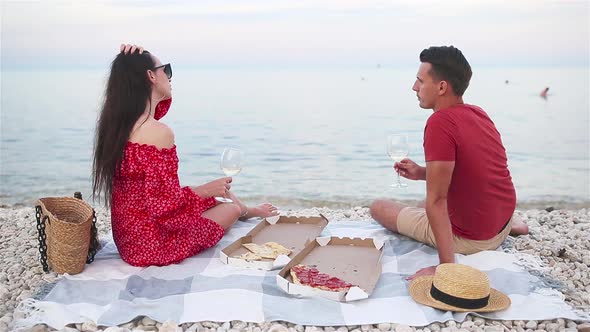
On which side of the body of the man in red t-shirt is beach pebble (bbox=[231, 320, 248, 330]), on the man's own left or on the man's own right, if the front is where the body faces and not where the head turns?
on the man's own left

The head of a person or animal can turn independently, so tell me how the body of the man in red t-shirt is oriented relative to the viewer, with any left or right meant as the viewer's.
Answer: facing away from the viewer and to the left of the viewer

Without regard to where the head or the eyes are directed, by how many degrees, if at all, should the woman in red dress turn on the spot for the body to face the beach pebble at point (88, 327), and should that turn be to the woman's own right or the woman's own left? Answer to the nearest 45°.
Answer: approximately 135° to the woman's own right

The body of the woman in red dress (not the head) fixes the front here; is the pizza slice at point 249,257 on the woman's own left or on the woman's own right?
on the woman's own right

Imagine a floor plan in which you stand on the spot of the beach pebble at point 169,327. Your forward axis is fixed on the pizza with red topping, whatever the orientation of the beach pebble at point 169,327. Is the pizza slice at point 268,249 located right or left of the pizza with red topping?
left

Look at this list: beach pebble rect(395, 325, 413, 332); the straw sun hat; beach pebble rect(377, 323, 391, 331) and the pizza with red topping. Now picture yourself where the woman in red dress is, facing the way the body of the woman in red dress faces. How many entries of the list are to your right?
4

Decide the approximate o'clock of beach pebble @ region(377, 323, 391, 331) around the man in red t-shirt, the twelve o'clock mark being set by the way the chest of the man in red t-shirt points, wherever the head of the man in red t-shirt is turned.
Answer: The beach pebble is roughly at 8 o'clock from the man in red t-shirt.

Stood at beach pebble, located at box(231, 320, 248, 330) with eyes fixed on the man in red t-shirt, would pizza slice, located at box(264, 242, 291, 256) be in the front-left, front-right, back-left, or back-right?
front-left

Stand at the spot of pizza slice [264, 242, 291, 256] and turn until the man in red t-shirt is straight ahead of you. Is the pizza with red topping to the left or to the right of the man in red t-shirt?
right

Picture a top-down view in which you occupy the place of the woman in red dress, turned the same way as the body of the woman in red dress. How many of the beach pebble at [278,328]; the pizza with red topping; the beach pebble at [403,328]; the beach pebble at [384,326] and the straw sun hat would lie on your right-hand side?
5

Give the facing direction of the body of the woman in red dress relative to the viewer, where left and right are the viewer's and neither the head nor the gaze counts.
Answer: facing away from the viewer and to the right of the viewer

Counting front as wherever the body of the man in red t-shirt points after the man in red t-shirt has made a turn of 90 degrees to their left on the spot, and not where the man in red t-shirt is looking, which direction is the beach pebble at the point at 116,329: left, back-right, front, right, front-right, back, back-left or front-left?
front

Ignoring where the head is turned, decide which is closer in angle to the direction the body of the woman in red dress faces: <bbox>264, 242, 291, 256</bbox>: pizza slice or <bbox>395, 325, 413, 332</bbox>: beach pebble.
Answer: the pizza slice

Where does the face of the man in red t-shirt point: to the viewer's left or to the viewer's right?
to the viewer's left

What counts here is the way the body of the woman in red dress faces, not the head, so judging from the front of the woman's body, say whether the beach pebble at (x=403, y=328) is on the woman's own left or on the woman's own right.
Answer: on the woman's own right

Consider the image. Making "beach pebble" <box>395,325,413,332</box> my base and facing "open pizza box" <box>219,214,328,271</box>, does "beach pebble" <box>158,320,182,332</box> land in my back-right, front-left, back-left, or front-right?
front-left

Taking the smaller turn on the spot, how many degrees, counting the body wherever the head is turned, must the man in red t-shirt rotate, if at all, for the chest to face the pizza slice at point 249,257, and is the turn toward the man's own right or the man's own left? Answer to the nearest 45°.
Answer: approximately 45° to the man's own left

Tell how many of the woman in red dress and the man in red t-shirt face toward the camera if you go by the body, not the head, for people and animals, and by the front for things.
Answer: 0
